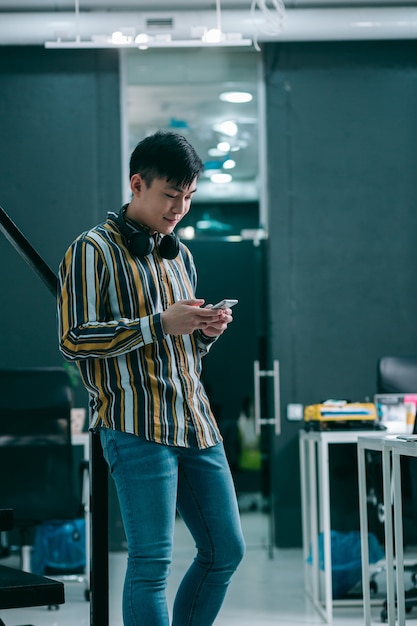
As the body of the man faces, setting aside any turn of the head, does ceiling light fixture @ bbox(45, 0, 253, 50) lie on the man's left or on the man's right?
on the man's left

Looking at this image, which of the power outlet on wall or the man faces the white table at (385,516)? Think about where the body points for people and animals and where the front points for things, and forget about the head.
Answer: the power outlet on wall

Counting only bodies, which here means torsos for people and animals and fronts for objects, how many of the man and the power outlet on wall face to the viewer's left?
0

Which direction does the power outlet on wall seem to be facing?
toward the camera

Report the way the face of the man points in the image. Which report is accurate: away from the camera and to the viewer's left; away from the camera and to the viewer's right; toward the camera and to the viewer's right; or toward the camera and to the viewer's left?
toward the camera and to the viewer's right

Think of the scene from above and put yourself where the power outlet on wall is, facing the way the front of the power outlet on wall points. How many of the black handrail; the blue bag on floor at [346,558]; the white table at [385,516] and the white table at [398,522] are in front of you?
4

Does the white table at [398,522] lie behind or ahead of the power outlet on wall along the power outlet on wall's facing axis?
ahead

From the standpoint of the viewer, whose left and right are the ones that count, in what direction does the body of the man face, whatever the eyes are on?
facing the viewer and to the right of the viewer

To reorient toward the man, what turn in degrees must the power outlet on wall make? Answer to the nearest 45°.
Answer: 0° — it already faces them

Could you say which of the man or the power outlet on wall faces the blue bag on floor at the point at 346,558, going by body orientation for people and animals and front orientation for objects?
the power outlet on wall

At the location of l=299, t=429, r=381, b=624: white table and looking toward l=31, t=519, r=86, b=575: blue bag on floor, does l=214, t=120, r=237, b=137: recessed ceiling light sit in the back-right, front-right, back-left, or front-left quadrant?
front-right

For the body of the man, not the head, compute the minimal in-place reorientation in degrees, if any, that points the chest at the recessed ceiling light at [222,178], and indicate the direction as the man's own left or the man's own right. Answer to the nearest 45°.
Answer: approximately 135° to the man's own left

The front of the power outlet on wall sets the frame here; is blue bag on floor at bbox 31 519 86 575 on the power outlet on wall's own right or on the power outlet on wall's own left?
on the power outlet on wall's own right
